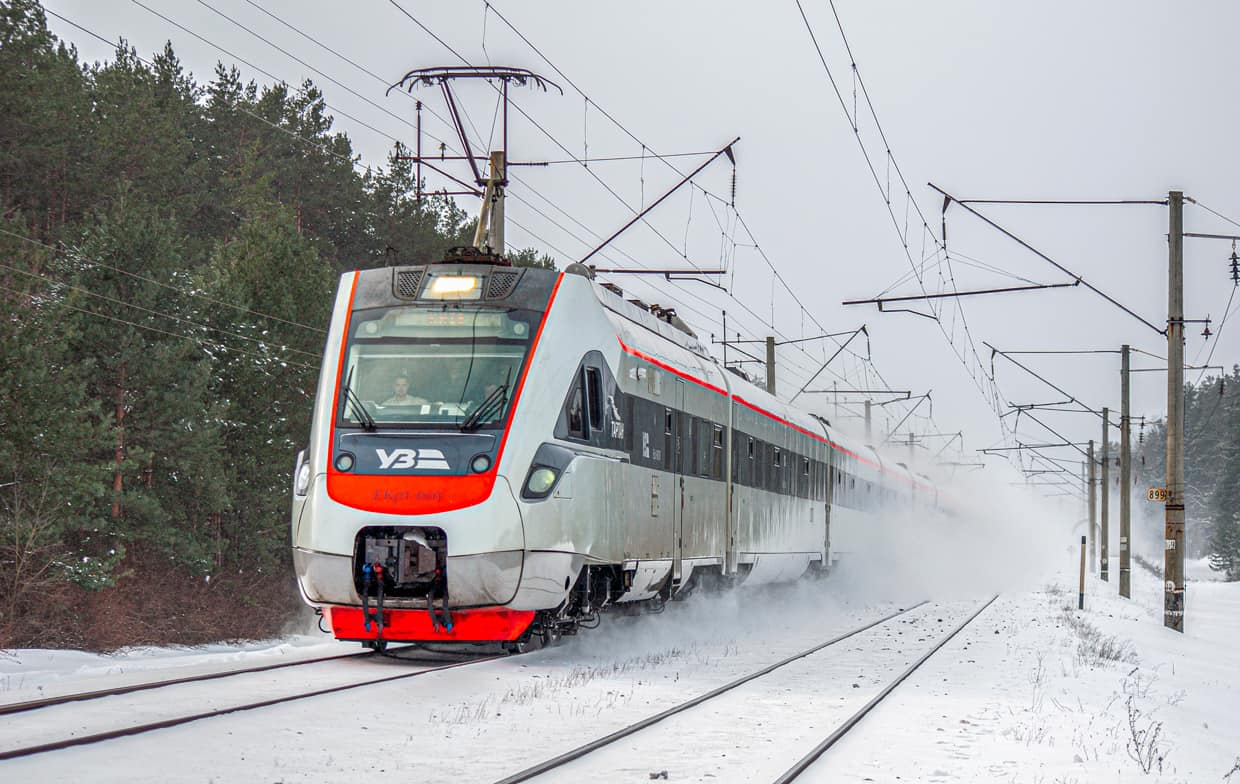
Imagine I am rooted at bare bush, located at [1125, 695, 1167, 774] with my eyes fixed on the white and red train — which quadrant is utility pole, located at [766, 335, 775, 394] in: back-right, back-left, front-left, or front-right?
front-right

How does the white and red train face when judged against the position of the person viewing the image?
facing the viewer and to the left of the viewer

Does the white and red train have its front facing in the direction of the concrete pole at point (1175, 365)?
no

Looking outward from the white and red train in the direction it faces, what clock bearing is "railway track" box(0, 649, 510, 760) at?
The railway track is roughly at 12 o'clock from the white and red train.

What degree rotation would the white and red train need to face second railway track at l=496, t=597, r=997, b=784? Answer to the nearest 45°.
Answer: approximately 90° to its left

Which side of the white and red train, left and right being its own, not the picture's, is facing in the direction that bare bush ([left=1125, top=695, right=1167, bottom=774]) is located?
front

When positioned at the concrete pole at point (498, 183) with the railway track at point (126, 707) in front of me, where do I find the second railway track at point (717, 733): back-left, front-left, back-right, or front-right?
front-left

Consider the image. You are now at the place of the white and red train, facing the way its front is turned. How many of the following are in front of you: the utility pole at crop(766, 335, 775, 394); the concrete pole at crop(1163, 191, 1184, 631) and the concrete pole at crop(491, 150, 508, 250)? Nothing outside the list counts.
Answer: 0

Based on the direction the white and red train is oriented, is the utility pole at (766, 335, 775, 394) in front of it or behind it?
behind
